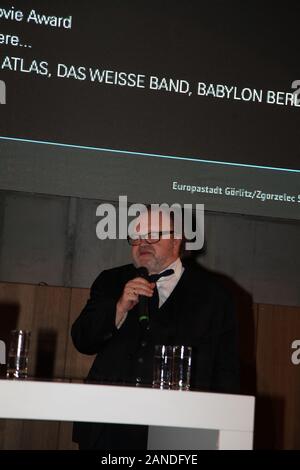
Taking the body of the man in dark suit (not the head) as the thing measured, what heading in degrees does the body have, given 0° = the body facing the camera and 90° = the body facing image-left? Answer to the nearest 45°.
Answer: approximately 45°
